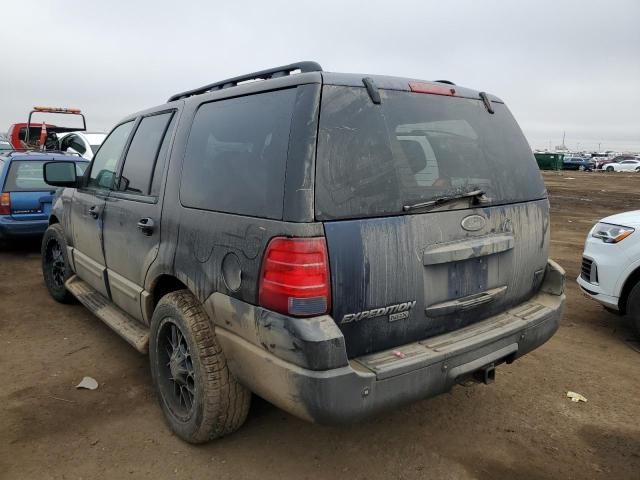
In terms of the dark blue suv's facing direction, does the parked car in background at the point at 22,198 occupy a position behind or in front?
in front

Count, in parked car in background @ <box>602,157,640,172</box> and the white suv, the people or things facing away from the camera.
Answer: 0

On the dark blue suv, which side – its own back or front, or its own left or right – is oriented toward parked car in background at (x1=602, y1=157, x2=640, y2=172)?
right

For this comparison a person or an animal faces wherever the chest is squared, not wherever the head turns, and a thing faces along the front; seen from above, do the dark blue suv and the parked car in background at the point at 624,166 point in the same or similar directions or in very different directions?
same or similar directions

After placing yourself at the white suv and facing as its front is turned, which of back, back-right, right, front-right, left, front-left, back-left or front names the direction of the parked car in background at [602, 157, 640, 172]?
back-right

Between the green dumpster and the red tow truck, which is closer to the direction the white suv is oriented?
the red tow truck

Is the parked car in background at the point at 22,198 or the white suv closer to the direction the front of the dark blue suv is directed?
the parked car in background

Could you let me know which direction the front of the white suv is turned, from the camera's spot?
facing the viewer and to the left of the viewer

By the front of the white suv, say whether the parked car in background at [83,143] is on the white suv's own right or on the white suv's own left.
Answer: on the white suv's own right

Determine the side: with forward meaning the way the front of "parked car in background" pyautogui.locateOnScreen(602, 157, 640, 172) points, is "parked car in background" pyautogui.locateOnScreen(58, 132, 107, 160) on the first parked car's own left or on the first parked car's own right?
on the first parked car's own left

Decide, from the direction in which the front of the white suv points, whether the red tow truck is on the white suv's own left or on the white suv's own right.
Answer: on the white suv's own right

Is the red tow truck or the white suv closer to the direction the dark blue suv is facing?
the red tow truck

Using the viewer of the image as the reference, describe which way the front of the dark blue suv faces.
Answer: facing away from the viewer and to the left of the viewer

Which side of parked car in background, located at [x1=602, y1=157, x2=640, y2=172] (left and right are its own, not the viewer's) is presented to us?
left
